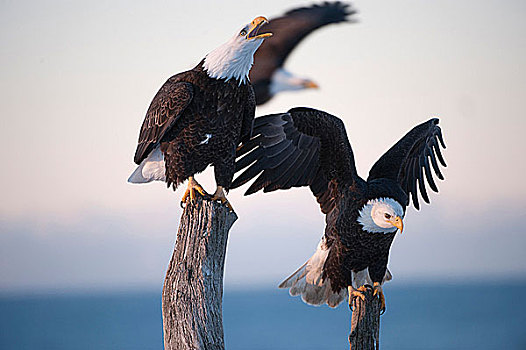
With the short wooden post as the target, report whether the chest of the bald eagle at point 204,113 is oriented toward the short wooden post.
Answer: no

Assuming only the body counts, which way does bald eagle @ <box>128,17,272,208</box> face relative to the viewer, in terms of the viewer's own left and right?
facing the viewer and to the right of the viewer

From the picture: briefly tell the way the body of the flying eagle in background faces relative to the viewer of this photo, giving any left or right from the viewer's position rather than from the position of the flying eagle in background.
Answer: facing to the right of the viewer

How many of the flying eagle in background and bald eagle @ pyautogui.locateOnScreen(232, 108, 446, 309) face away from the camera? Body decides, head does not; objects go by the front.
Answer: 0

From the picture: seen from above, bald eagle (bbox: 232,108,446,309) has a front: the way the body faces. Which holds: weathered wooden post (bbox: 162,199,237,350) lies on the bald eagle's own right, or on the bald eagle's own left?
on the bald eagle's own right
